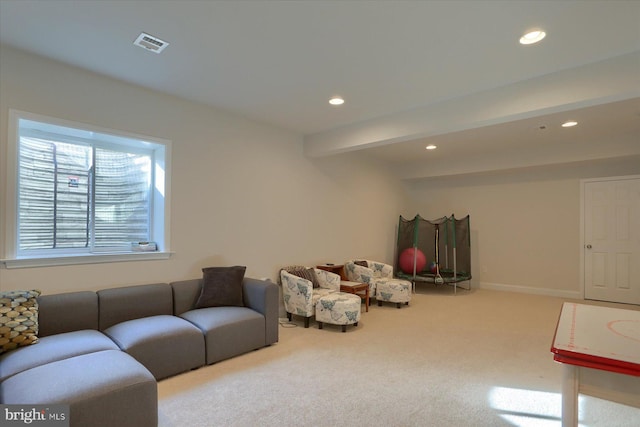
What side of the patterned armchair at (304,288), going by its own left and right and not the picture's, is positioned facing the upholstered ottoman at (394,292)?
left

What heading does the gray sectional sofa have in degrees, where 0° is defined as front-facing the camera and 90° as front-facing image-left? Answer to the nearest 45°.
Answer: approximately 315°

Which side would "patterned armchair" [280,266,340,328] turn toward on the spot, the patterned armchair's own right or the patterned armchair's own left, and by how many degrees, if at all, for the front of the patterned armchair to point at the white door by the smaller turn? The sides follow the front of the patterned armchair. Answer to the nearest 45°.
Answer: approximately 45° to the patterned armchair's own left

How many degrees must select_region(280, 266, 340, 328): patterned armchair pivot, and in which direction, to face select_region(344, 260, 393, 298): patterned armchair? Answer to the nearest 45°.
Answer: approximately 90° to its left

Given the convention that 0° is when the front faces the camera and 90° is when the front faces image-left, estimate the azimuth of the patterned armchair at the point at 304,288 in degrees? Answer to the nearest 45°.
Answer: approximately 315°

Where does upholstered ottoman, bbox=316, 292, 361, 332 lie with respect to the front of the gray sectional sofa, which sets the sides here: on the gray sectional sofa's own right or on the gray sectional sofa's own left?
on the gray sectional sofa's own left

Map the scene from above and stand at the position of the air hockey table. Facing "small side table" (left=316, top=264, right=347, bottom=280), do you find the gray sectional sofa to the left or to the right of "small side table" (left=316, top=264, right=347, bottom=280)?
left

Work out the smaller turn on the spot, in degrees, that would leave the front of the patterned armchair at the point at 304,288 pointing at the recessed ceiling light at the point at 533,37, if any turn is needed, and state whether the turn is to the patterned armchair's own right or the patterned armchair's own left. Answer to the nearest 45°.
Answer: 0° — it already faces it

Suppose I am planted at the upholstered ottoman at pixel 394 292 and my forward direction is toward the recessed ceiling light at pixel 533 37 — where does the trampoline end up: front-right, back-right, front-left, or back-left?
back-left

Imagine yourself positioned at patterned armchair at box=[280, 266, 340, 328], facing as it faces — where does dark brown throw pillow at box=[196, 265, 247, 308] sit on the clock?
The dark brown throw pillow is roughly at 3 o'clock from the patterned armchair.

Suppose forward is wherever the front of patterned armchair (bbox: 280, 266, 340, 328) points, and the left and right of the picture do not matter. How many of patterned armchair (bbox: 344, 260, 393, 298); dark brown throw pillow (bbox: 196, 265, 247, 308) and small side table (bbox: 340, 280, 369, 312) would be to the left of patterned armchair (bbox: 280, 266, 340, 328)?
2
